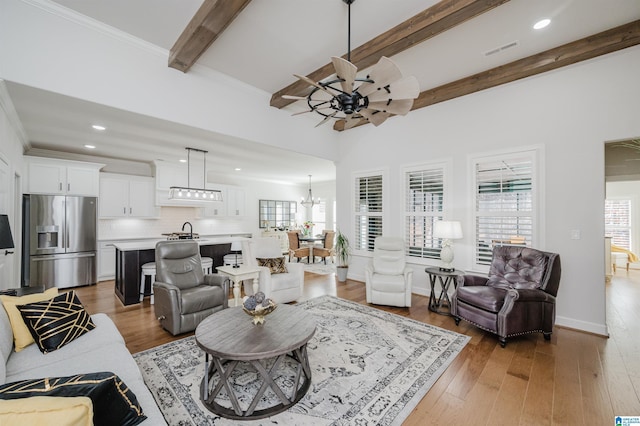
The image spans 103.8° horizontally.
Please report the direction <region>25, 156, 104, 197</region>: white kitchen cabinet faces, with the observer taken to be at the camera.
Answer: facing the viewer

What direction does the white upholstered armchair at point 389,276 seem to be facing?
toward the camera

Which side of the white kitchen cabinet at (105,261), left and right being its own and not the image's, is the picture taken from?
front

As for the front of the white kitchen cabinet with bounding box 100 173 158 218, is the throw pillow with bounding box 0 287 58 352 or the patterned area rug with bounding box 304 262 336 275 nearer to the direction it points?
the throw pillow

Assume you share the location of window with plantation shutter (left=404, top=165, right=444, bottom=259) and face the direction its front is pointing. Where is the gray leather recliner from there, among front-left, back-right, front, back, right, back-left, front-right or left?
front

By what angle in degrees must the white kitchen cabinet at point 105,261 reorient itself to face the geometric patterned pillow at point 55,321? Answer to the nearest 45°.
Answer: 0° — it already faces it

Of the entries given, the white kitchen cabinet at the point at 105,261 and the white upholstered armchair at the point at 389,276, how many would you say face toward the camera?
2

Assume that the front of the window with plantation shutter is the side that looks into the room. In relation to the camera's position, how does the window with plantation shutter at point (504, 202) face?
facing the viewer and to the left of the viewer

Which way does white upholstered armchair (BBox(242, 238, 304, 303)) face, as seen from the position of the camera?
facing the viewer and to the right of the viewer

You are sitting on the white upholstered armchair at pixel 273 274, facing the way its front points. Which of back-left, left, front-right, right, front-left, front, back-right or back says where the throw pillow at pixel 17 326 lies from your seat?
right

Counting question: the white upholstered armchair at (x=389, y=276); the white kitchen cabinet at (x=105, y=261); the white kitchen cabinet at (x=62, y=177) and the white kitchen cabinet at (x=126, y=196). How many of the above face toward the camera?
4

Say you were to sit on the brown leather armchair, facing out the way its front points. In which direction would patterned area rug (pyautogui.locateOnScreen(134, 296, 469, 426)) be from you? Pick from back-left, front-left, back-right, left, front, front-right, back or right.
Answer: front

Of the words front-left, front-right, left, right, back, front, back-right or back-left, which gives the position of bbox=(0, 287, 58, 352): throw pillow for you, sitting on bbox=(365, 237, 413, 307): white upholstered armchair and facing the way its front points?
front-right

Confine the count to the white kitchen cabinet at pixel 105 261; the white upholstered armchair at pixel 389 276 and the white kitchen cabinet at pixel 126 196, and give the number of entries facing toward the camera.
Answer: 3

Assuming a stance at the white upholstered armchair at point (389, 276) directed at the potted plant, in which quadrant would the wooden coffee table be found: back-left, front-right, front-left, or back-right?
back-left

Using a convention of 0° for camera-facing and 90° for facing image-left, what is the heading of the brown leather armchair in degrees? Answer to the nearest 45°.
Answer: approximately 45°

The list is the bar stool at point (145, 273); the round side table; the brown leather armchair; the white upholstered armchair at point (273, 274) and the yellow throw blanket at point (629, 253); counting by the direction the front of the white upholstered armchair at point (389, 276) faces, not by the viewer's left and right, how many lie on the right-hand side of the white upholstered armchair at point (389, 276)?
2

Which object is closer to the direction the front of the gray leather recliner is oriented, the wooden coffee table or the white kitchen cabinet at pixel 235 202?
the wooden coffee table
